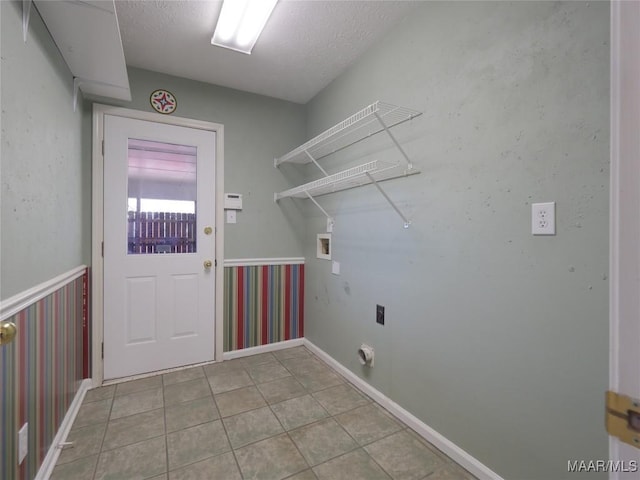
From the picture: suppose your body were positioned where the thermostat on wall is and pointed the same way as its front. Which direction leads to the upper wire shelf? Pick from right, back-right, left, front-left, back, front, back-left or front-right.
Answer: front-left

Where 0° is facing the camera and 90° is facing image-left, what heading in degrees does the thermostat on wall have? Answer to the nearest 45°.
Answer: approximately 0°

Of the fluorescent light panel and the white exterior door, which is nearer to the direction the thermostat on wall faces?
the fluorescent light panel

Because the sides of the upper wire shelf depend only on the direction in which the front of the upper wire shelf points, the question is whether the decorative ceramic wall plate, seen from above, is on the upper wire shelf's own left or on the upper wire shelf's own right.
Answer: on the upper wire shelf's own right

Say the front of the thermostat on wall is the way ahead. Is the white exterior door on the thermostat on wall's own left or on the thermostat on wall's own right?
on the thermostat on wall's own right

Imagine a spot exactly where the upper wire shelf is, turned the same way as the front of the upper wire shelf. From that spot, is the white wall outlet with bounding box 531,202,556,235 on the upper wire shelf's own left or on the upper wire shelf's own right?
on the upper wire shelf's own left

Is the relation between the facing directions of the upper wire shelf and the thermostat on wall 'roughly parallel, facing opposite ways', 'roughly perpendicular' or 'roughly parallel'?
roughly perpendicular

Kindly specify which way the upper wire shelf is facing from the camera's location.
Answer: facing the viewer and to the left of the viewer

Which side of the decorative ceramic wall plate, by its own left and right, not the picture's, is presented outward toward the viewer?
front

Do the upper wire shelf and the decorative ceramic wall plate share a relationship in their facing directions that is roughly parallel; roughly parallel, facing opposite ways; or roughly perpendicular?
roughly perpendicular

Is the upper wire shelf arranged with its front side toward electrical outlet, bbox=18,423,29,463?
yes

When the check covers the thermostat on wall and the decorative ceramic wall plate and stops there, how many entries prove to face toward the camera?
2
